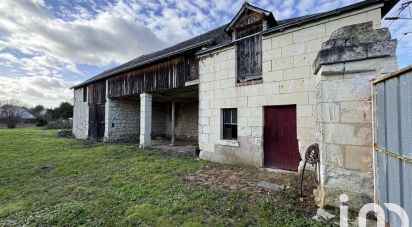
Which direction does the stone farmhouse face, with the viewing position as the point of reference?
facing the viewer and to the left of the viewer

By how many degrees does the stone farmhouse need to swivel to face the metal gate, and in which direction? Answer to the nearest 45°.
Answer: approximately 45° to its left
